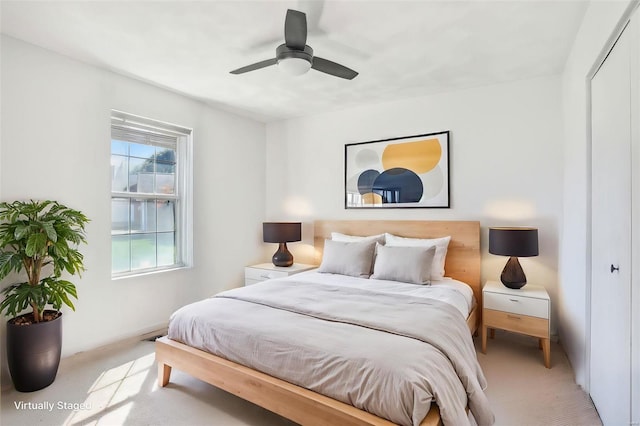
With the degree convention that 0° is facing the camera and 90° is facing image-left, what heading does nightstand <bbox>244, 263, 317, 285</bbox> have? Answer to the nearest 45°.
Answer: approximately 45°

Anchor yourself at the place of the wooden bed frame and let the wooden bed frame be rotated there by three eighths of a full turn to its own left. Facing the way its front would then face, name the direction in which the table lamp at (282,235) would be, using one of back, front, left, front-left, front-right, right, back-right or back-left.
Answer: left

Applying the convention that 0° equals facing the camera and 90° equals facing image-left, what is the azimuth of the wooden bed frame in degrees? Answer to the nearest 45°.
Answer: approximately 45°

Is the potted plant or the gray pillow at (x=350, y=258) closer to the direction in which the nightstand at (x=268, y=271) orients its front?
the potted plant

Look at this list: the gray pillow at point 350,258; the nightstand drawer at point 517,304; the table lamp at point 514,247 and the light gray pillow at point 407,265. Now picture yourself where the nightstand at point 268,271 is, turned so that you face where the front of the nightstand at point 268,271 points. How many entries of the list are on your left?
4

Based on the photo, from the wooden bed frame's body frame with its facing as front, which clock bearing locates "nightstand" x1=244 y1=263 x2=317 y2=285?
The nightstand is roughly at 4 o'clock from the wooden bed frame.

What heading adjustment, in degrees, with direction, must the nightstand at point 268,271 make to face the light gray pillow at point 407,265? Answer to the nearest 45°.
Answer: approximately 90° to its left

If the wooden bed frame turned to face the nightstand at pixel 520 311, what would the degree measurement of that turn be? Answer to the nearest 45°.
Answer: approximately 135° to its left

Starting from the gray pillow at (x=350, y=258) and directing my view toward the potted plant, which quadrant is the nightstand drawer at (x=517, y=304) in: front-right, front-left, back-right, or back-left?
back-left

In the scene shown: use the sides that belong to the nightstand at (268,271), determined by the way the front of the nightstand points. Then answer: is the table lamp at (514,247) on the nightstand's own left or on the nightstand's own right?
on the nightstand's own left
